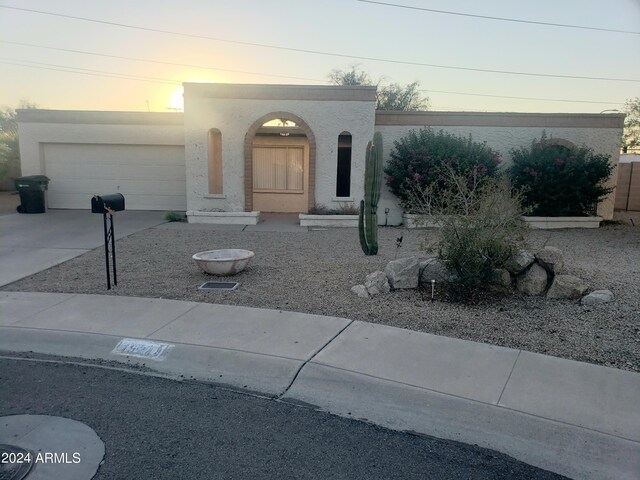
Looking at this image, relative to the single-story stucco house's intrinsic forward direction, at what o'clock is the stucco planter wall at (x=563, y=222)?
The stucco planter wall is roughly at 9 o'clock from the single-story stucco house.

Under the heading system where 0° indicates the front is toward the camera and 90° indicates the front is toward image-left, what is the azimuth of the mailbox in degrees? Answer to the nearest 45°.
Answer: approximately 45°

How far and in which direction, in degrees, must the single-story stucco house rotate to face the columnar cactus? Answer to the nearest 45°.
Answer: approximately 45° to its left

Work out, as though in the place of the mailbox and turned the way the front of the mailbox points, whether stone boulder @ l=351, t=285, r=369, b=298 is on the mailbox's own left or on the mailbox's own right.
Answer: on the mailbox's own left

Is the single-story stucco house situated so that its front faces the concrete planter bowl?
yes

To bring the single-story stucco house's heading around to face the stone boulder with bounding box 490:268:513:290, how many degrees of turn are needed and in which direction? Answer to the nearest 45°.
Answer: approximately 45° to its left

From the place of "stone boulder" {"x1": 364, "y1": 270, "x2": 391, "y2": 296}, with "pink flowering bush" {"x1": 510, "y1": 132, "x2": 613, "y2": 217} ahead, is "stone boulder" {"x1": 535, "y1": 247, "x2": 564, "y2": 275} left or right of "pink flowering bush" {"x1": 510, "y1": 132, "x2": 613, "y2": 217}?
right

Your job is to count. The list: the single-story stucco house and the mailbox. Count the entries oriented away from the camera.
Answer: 0

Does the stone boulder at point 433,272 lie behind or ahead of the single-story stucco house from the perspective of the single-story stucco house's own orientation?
ahead

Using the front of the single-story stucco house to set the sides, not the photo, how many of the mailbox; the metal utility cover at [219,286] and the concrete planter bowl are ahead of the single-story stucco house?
3

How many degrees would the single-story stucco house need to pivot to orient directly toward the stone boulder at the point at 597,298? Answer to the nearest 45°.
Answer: approximately 45° to its left

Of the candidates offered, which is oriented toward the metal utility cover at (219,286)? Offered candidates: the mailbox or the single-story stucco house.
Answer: the single-story stucco house

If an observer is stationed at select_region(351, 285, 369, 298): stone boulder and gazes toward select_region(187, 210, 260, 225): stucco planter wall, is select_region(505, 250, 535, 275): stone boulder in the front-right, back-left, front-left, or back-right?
back-right
